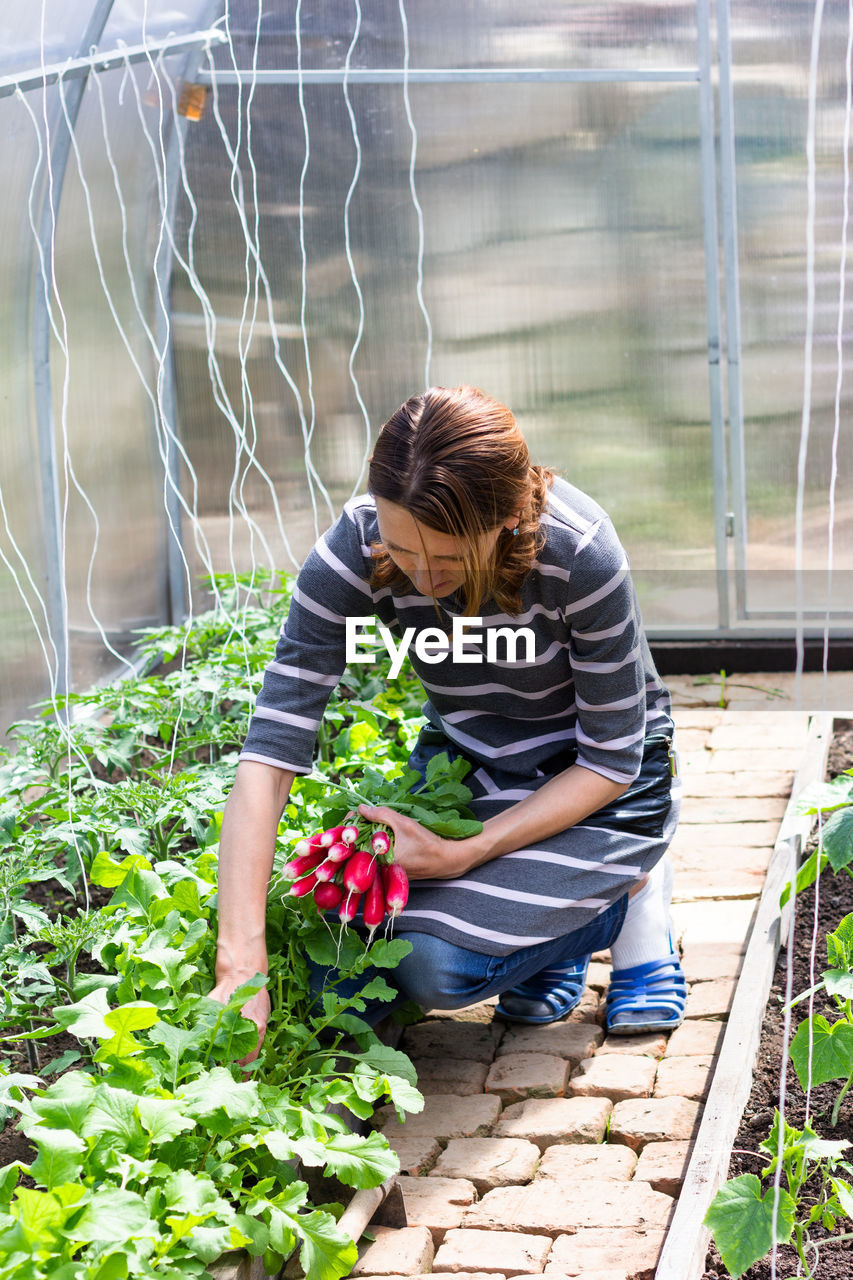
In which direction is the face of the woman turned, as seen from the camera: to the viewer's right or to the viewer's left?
to the viewer's left

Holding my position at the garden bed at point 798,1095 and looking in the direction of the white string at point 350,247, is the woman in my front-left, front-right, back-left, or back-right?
front-left

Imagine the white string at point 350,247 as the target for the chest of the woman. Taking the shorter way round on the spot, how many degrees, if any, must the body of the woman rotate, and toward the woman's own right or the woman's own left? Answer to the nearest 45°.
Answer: approximately 135° to the woman's own right

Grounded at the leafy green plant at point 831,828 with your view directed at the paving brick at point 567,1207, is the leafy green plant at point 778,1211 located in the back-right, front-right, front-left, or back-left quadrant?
front-left

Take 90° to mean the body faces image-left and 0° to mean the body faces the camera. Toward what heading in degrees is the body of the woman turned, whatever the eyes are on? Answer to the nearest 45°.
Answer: approximately 45°
